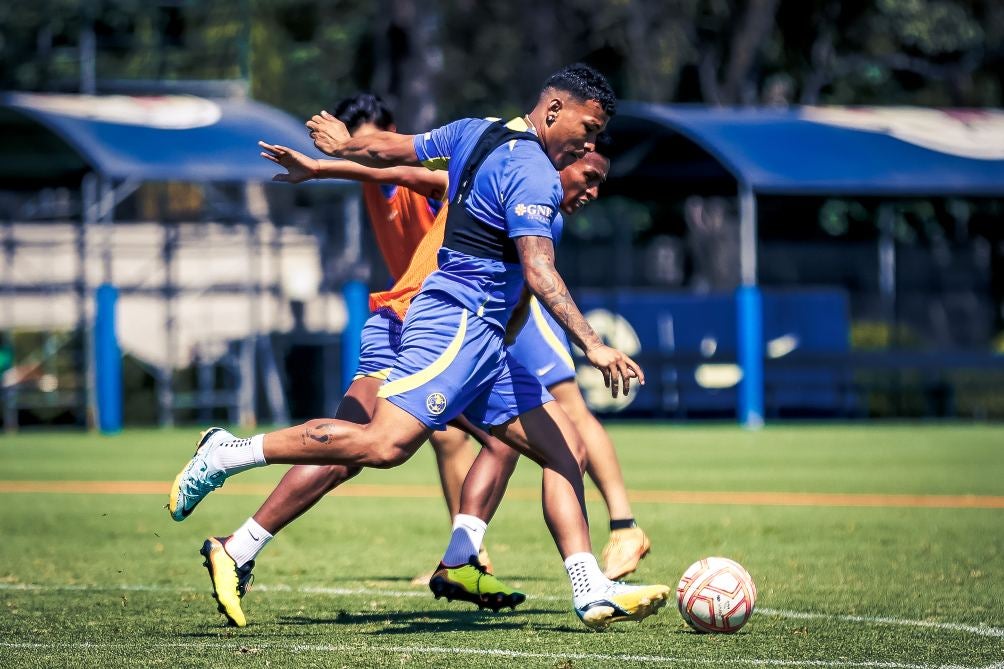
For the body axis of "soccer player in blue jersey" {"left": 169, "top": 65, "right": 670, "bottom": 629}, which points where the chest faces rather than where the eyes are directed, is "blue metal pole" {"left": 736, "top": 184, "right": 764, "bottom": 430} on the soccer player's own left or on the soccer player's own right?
on the soccer player's own left

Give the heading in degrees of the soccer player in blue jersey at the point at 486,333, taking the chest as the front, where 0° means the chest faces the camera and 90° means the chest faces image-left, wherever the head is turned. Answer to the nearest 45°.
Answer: approximately 270°

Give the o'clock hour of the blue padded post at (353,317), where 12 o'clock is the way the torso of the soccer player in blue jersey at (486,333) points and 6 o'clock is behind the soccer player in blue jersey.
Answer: The blue padded post is roughly at 9 o'clock from the soccer player in blue jersey.

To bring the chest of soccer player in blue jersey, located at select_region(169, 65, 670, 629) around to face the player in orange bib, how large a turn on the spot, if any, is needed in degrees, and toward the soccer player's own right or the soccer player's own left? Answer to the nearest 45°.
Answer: approximately 90° to the soccer player's own left

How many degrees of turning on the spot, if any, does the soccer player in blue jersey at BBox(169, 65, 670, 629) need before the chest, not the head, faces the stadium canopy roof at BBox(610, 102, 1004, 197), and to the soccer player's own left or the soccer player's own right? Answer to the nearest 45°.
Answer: approximately 90° to the soccer player's own left

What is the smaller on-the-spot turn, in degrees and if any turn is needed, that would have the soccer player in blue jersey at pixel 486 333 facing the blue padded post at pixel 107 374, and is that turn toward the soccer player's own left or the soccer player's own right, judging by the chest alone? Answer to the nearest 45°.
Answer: approximately 90° to the soccer player's own left

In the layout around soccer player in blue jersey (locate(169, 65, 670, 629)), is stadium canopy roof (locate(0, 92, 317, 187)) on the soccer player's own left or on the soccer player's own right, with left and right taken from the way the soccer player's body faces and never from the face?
on the soccer player's own left

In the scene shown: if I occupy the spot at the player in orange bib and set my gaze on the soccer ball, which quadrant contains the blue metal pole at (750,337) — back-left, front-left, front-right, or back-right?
back-left
